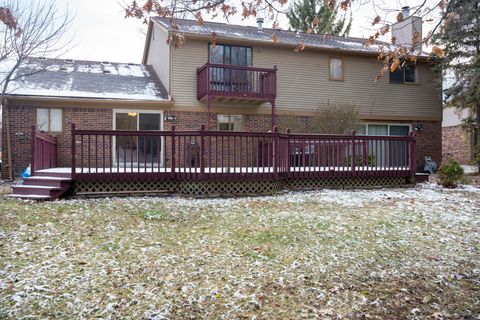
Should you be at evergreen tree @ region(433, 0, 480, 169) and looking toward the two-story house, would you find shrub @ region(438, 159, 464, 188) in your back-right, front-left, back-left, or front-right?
front-left

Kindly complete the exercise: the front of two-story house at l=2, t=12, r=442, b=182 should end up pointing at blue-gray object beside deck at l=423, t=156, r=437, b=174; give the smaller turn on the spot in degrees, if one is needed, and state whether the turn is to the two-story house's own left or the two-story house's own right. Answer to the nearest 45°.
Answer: approximately 90° to the two-story house's own right

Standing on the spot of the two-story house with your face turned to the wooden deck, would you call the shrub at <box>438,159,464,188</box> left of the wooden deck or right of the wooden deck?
left
